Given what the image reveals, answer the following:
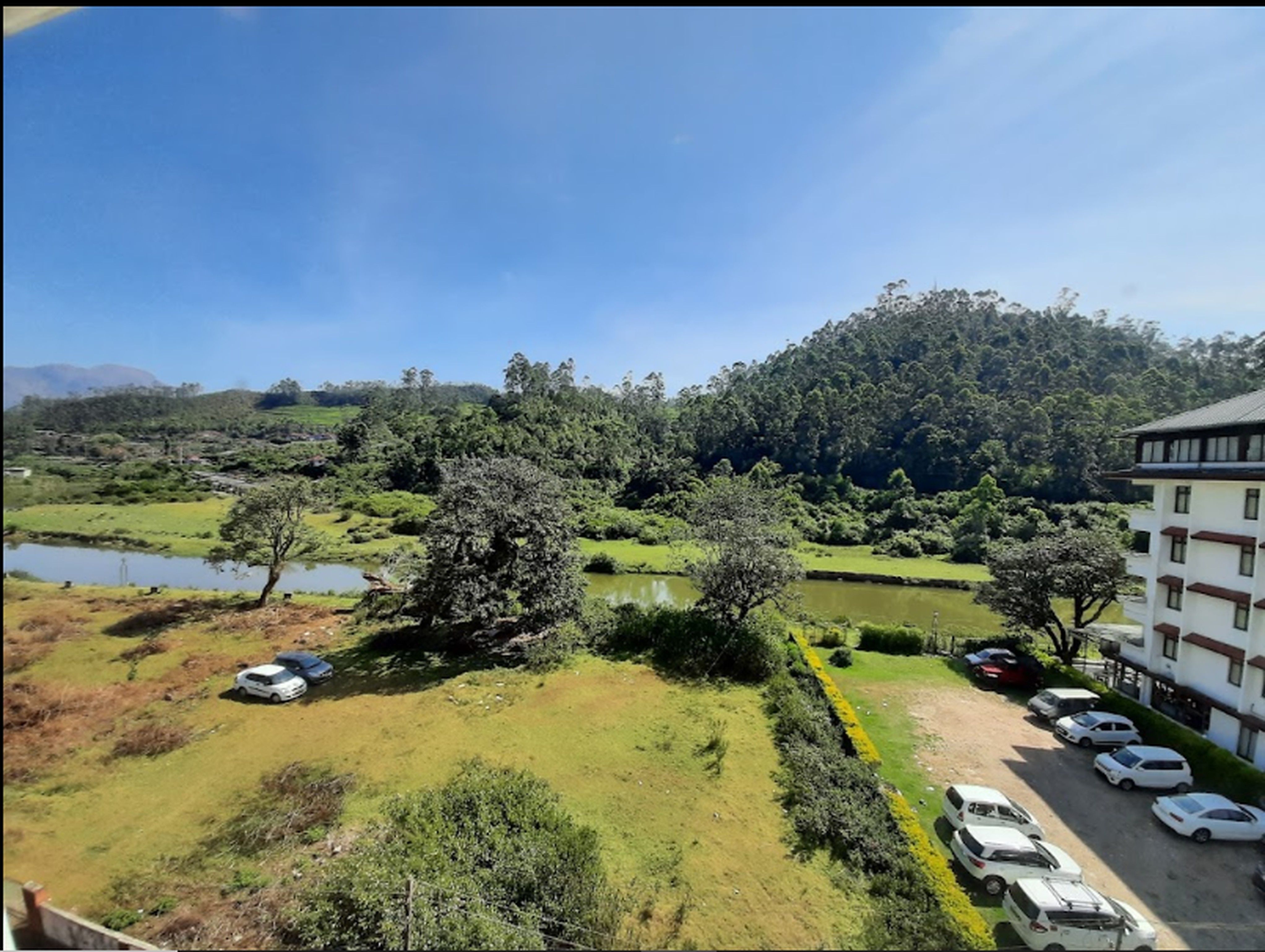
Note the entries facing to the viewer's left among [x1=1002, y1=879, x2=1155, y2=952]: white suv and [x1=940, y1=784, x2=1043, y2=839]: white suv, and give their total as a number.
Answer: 0

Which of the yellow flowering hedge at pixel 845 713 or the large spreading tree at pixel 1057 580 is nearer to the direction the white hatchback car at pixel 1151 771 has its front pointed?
the yellow flowering hedge

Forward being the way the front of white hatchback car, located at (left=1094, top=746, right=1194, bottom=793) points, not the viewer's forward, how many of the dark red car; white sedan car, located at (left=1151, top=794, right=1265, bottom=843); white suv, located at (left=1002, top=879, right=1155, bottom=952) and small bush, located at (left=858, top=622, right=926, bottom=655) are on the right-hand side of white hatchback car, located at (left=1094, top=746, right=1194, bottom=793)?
2

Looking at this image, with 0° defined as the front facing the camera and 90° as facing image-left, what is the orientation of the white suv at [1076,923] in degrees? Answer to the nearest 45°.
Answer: approximately 225°

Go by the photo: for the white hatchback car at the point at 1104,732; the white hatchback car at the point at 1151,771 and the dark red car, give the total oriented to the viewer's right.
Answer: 0

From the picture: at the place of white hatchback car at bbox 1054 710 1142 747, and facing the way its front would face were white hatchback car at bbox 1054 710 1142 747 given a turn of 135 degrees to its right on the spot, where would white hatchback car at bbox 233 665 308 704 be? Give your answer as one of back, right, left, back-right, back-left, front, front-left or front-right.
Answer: back-left

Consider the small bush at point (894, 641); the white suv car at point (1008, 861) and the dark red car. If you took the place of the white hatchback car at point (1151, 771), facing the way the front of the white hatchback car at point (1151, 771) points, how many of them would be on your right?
2

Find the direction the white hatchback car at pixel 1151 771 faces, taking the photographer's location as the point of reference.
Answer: facing the viewer and to the left of the viewer

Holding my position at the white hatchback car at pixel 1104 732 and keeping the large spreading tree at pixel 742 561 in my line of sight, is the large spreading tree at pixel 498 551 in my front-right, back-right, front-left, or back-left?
front-left

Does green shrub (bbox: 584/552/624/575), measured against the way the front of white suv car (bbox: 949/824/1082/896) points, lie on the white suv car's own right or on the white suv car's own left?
on the white suv car's own left

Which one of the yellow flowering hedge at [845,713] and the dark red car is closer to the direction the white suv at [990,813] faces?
the dark red car

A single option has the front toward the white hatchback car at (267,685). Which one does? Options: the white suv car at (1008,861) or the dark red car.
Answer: the dark red car

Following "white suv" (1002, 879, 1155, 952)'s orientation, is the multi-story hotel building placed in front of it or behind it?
in front

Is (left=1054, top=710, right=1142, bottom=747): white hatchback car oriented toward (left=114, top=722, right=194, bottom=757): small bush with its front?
yes

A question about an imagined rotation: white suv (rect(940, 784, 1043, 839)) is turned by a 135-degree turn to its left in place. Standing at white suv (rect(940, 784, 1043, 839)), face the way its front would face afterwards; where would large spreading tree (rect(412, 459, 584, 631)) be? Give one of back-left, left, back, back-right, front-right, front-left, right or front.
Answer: front

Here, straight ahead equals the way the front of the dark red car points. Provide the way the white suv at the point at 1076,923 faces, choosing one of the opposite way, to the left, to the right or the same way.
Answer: the opposite way

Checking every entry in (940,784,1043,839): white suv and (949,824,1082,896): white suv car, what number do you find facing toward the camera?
0

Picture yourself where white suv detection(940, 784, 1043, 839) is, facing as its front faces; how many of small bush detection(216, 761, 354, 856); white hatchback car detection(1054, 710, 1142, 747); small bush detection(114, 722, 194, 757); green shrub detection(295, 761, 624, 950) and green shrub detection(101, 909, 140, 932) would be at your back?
4

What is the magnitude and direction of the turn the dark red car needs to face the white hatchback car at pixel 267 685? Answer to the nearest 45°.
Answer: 0° — it already faces it
